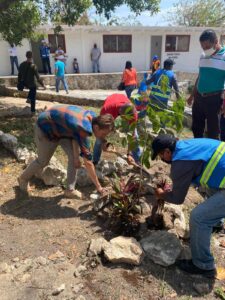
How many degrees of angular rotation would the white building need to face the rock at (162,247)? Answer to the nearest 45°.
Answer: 0° — it already faces it

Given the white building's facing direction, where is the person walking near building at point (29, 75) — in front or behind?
in front

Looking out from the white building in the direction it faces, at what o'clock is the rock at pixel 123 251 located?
The rock is roughly at 12 o'clock from the white building.

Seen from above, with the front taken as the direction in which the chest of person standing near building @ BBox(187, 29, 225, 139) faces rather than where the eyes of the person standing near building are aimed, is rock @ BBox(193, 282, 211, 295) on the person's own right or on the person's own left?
on the person's own left

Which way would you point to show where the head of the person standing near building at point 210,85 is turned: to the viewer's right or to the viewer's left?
to the viewer's left

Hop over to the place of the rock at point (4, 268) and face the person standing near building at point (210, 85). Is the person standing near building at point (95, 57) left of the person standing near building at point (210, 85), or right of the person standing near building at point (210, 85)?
left

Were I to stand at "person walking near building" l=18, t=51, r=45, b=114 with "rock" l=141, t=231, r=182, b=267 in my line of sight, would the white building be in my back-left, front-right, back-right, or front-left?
back-left

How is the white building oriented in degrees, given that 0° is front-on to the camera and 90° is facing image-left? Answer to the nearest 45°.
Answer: approximately 0°

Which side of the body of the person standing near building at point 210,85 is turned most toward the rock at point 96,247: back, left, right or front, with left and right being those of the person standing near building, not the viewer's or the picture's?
front

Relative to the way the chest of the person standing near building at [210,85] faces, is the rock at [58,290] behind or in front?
in front

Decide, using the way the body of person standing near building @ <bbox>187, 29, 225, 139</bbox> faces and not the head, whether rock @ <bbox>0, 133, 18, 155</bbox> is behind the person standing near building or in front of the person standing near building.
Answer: in front

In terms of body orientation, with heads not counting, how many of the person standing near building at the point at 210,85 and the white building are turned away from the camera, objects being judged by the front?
0
